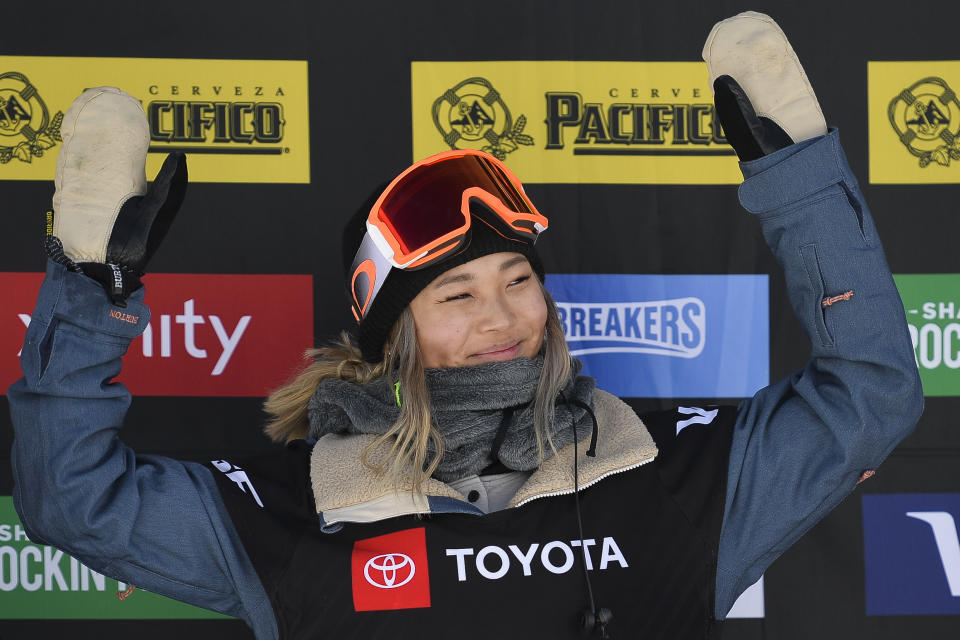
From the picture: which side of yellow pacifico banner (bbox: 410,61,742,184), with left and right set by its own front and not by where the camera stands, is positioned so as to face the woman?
front

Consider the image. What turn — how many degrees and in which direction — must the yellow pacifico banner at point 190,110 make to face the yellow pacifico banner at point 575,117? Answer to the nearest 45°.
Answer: approximately 90° to its left

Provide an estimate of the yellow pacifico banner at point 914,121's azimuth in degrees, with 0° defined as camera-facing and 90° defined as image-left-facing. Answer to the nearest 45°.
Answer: approximately 0°

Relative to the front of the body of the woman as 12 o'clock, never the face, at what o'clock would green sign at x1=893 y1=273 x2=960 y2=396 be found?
The green sign is roughly at 8 o'clock from the woman.

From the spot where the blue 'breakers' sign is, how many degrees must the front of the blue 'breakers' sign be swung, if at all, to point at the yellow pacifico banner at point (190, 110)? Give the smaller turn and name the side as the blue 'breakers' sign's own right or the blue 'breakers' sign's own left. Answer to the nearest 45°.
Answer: approximately 90° to the blue 'breakers' sign's own right

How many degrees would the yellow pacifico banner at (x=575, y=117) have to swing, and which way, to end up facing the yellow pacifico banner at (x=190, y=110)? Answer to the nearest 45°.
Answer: approximately 90° to its right

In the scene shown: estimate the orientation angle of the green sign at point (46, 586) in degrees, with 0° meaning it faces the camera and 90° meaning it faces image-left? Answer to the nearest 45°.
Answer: approximately 0°

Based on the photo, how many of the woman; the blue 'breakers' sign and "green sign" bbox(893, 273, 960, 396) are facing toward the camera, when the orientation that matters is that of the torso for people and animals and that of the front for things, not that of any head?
3
